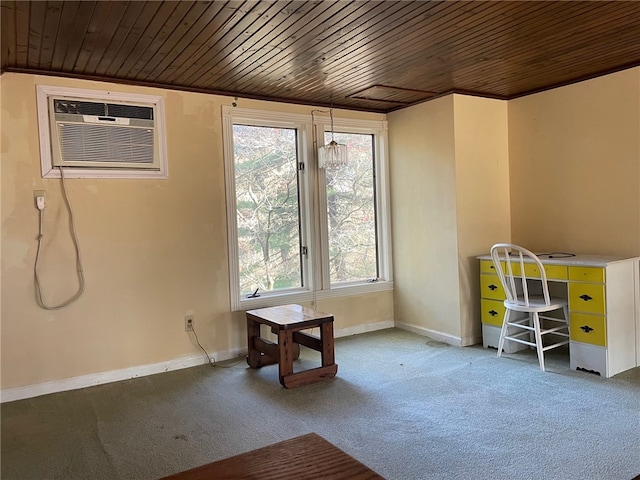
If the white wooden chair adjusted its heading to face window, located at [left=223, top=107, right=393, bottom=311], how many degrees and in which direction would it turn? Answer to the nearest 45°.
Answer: approximately 135° to its left

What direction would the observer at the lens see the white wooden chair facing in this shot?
facing away from the viewer and to the right of the viewer

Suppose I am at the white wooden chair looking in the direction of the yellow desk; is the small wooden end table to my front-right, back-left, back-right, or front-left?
back-left

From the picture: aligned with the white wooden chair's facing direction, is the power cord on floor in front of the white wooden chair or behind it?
behind

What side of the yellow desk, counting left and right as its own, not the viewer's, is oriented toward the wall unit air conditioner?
front

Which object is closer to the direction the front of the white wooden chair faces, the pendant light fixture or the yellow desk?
the yellow desk

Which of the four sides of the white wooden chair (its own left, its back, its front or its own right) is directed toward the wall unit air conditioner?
back

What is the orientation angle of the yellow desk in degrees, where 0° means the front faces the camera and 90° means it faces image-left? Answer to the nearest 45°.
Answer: approximately 45°

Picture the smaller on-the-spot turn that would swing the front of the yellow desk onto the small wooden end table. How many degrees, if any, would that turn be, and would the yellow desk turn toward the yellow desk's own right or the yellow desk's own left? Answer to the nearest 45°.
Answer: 0° — it already faces it

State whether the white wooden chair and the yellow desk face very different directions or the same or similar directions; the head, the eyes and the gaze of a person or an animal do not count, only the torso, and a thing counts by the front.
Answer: very different directions

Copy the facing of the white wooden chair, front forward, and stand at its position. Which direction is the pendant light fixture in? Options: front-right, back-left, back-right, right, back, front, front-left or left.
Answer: back-left

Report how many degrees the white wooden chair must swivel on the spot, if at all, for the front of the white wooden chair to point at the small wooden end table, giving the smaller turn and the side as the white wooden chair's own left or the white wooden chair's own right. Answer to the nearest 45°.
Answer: approximately 180°

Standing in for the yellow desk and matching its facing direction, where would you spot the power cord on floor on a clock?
The power cord on floor is roughly at 1 o'clock from the yellow desk.

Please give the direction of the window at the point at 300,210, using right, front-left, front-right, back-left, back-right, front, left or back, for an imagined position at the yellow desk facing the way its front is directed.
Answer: front-right
